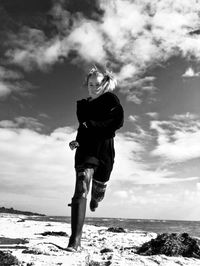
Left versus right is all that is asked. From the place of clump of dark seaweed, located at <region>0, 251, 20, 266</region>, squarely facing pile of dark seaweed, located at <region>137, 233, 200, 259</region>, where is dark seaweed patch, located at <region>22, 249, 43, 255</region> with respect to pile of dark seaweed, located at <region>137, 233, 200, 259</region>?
left

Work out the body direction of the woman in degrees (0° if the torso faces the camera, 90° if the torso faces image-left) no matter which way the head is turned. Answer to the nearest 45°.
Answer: approximately 45°
